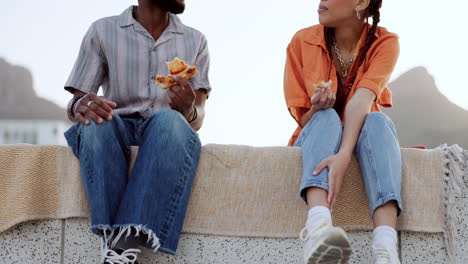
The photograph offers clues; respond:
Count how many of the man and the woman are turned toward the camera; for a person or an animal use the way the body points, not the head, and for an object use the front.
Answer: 2

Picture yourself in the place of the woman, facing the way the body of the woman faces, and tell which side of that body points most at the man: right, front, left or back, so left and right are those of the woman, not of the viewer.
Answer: right

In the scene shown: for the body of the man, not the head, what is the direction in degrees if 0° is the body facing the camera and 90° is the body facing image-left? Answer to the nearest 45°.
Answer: approximately 0°

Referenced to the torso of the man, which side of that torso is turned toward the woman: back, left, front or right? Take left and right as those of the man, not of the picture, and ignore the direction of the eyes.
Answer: left
